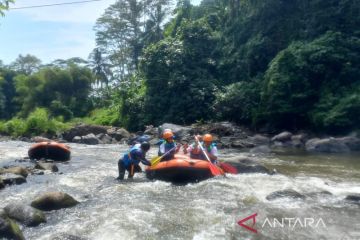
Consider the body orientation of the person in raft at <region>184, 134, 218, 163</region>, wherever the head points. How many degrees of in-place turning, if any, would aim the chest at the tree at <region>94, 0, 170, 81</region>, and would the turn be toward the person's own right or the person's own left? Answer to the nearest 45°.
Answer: approximately 135° to the person's own right

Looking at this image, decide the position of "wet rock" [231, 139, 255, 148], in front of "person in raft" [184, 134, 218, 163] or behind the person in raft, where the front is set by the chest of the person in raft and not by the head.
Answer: behind

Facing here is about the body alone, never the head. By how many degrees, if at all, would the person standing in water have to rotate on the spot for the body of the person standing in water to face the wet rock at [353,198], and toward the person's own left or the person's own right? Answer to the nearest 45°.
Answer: approximately 45° to the person's own right

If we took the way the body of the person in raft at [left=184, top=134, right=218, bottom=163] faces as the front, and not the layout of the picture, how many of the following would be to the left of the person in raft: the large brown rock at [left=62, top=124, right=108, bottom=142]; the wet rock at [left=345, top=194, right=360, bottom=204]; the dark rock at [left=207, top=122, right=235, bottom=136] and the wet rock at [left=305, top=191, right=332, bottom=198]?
2

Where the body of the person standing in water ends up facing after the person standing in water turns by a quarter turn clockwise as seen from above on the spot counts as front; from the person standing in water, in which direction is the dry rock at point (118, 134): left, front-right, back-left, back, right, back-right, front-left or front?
back

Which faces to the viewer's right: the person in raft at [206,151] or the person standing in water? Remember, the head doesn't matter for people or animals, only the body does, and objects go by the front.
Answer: the person standing in water

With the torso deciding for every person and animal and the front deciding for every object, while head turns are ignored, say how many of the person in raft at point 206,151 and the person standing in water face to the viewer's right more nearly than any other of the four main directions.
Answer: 1

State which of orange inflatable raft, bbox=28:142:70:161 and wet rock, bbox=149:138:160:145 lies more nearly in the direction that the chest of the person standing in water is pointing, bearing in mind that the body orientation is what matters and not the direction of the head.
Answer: the wet rock

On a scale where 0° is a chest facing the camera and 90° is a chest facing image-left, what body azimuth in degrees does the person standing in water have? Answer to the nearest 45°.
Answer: approximately 270°

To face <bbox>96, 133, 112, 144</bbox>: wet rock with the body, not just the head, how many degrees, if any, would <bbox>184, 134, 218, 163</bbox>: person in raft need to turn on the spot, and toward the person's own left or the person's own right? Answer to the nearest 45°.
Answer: approximately 90° to the person's own right

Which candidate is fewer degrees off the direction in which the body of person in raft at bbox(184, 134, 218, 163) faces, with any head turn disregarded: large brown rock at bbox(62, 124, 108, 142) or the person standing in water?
the person standing in water

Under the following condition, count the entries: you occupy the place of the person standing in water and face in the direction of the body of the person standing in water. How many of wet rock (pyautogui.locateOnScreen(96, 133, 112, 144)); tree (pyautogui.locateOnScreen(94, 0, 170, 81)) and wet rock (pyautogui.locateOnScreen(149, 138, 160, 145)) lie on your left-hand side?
3

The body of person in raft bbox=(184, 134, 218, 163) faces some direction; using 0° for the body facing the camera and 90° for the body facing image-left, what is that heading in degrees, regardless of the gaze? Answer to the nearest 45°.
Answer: approximately 45°

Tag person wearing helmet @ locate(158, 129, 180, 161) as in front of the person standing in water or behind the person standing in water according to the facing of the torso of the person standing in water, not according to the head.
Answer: in front
